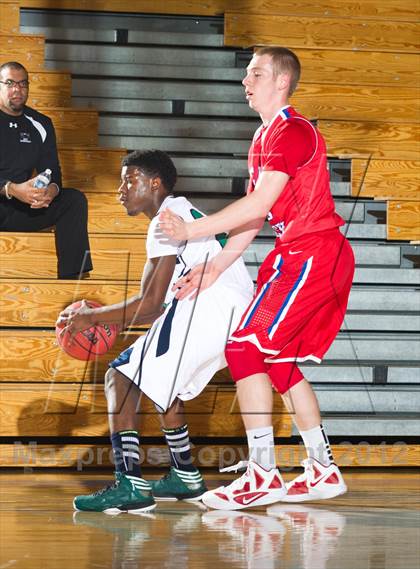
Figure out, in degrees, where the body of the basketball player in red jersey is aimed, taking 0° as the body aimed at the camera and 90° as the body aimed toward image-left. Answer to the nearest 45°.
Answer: approximately 90°

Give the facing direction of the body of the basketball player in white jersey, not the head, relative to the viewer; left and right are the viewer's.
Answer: facing to the left of the viewer

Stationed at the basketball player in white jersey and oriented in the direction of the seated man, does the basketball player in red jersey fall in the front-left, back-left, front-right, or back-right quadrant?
back-right

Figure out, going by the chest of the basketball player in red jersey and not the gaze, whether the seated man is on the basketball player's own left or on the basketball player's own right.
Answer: on the basketball player's own right

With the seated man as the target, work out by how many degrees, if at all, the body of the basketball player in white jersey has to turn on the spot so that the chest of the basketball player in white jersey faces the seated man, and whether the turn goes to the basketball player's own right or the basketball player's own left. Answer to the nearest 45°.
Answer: approximately 90° to the basketball player's own right

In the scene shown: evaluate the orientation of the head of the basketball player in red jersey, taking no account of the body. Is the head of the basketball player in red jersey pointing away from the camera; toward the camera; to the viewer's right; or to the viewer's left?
to the viewer's left
